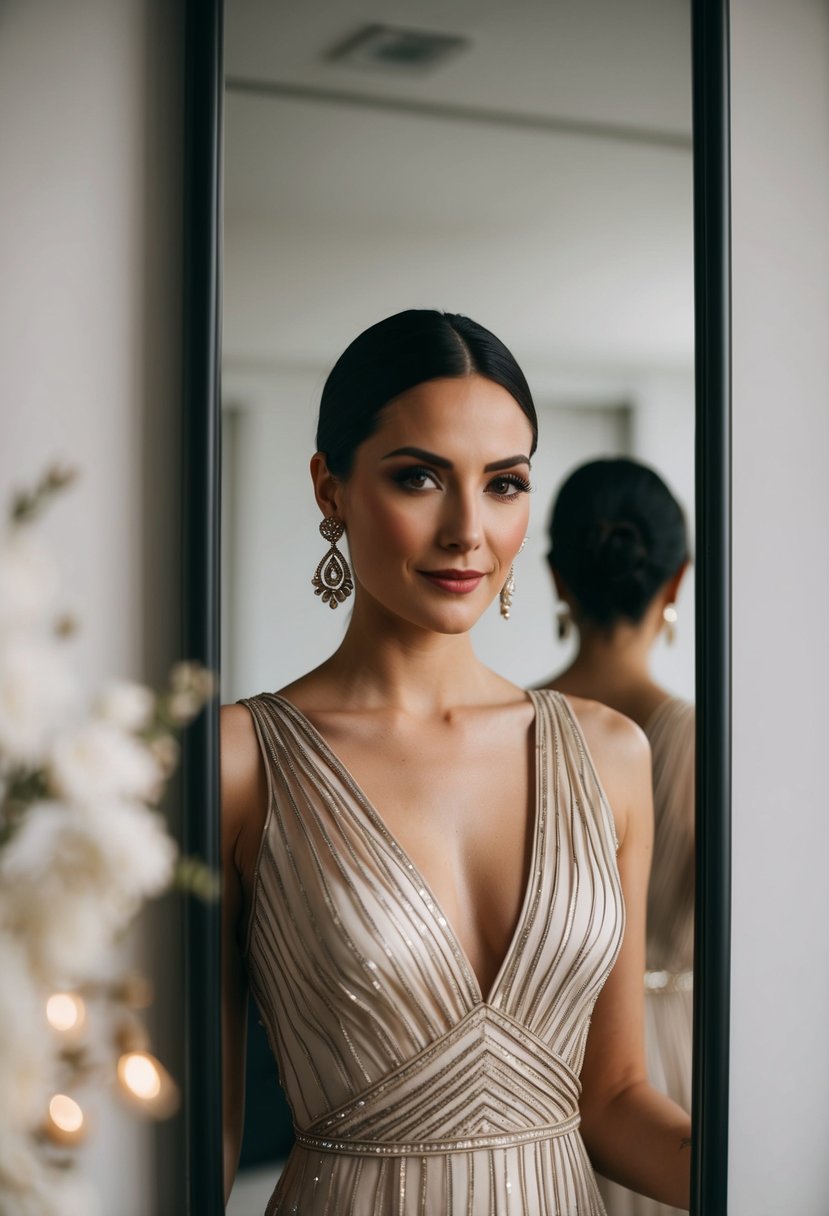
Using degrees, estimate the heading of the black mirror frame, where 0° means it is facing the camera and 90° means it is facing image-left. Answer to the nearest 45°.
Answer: approximately 0°

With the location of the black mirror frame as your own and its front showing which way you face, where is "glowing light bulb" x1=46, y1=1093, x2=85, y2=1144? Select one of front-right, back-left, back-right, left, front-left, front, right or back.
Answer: front-right

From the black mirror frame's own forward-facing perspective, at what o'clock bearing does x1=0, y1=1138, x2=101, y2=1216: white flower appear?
The white flower is roughly at 1 o'clock from the black mirror frame.

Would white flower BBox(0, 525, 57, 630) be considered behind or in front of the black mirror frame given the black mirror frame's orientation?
in front

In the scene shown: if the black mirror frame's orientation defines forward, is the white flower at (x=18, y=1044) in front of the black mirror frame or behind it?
in front
